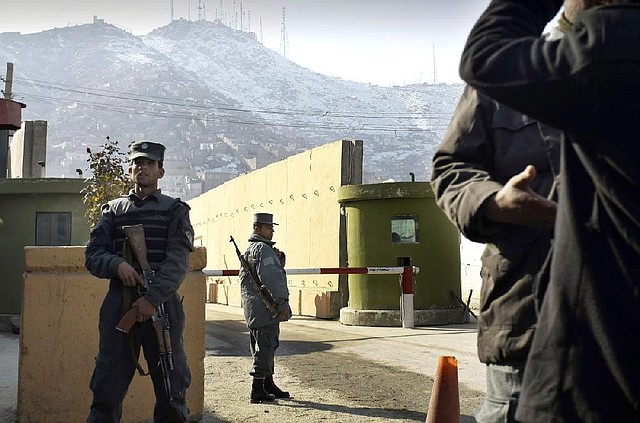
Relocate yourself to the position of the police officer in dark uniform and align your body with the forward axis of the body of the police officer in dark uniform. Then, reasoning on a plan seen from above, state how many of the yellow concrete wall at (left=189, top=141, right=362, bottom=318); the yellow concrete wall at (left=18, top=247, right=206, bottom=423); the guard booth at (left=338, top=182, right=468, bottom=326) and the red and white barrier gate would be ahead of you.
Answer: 0

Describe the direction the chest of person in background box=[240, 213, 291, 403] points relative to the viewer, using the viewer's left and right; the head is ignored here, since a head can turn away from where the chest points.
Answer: facing to the right of the viewer

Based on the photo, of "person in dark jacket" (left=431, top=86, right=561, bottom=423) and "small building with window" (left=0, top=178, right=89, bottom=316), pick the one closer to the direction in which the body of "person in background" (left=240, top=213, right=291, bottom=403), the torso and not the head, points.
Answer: the person in dark jacket

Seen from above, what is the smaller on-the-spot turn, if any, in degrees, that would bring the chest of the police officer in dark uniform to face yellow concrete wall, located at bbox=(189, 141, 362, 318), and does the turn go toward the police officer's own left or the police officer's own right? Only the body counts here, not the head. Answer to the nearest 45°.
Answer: approximately 180°

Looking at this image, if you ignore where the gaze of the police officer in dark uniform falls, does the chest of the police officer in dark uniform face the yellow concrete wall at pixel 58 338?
no

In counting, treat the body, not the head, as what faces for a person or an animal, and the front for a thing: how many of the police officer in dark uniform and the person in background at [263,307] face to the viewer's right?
1

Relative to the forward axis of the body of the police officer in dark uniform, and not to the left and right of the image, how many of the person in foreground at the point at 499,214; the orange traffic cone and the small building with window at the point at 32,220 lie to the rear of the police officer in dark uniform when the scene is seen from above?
1

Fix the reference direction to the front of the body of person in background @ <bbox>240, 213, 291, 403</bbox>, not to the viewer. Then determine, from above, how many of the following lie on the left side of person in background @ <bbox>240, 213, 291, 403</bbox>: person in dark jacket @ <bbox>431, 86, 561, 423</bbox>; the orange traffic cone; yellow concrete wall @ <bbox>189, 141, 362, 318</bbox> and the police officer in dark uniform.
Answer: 1

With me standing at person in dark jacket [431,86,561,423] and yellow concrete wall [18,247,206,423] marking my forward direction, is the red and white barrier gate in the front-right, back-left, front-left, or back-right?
front-right

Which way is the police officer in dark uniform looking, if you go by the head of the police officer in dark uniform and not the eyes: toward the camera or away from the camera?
toward the camera

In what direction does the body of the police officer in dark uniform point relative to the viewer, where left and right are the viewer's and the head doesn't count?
facing the viewer

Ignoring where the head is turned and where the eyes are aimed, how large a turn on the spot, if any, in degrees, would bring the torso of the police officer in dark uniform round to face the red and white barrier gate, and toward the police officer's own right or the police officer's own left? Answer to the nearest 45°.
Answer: approximately 135° to the police officer's own left

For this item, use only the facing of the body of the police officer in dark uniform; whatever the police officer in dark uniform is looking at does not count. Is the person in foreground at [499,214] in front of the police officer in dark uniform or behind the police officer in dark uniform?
in front

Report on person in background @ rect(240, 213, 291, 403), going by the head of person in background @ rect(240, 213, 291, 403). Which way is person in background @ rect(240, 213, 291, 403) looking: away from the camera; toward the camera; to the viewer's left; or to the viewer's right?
to the viewer's right
